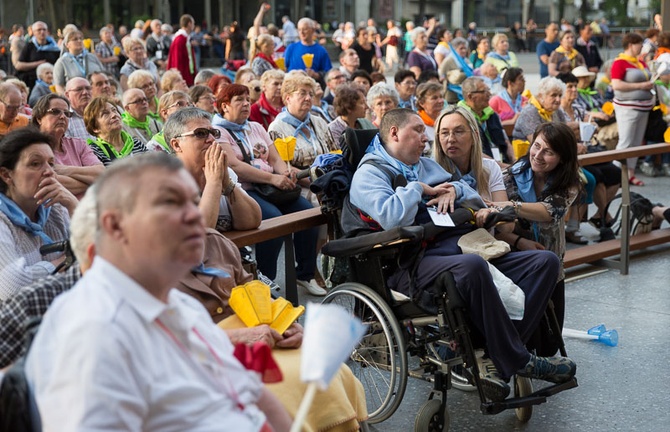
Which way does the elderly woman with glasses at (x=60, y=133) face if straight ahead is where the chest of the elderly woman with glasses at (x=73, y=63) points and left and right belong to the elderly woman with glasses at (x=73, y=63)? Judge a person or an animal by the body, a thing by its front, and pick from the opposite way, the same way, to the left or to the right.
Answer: the same way

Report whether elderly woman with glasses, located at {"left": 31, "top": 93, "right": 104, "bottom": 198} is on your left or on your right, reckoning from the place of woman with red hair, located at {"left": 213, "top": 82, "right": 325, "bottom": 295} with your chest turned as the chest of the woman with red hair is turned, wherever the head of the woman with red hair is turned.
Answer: on your right

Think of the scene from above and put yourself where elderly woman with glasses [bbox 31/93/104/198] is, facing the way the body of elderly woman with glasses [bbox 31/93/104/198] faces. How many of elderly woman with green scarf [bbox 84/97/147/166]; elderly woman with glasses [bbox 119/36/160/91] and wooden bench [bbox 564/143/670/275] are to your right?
0

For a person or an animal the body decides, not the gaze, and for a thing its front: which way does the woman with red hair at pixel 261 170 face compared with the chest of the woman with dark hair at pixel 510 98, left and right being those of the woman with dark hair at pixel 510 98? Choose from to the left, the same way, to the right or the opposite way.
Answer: the same way

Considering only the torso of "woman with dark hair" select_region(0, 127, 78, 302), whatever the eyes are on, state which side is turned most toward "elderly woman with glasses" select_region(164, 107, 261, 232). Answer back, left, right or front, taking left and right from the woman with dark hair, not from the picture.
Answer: left

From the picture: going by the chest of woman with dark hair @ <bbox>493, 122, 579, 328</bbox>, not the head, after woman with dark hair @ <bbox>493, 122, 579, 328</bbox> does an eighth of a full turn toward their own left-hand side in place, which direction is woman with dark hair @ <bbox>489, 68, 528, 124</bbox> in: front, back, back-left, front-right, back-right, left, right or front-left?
back

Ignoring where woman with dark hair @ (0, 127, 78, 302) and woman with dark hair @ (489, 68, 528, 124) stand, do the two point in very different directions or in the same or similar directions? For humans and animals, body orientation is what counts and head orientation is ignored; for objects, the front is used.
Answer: same or similar directions

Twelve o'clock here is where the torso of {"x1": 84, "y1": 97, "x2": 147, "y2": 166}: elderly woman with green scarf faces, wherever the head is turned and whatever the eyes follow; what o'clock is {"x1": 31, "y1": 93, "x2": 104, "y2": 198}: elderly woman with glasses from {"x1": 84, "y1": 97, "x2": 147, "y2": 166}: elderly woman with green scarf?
{"x1": 31, "y1": 93, "x2": 104, "y2": 198}: elderly woman with glasses is roughly at 2 o'clock from {"x1": 84, "y1": 97, "x2": 147, "y2": 166}: elderly woman with green scarf.

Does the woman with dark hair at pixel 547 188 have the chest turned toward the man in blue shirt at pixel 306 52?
no

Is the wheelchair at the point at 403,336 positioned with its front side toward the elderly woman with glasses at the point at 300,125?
no

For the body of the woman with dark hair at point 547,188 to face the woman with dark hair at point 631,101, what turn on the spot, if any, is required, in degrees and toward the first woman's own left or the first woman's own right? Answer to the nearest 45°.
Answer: approximately 135° to the first woman's own right

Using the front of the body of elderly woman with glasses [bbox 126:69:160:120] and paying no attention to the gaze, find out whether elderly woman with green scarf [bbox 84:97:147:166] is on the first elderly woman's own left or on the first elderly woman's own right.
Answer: on the first elderly woman's own right
